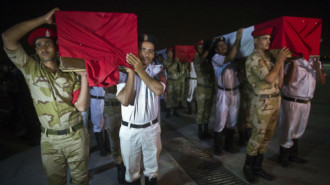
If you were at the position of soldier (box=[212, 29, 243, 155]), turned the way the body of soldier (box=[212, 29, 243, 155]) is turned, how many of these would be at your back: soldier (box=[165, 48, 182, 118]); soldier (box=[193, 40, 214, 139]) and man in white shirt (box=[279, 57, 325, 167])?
2

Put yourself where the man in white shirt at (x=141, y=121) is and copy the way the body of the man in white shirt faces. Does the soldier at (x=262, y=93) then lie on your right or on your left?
on your left

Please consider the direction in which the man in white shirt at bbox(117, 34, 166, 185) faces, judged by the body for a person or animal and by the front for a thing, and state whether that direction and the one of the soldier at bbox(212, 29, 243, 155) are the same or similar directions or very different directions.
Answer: same or similar directions

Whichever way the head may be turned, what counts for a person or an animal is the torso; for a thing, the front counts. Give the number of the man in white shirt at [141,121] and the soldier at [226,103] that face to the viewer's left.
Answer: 0

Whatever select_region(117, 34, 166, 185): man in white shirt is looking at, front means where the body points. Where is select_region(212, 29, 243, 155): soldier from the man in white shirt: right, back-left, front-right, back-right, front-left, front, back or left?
back-left

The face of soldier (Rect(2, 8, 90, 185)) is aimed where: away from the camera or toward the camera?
toward the camera

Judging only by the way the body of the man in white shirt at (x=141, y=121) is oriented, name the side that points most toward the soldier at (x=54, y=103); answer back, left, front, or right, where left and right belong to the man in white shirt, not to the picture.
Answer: right

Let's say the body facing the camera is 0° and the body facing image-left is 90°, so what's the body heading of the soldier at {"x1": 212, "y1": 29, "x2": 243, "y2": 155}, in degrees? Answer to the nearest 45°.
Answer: approximately 315°

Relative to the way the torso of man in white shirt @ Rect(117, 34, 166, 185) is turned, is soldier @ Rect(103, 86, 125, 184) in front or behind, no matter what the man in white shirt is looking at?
behind

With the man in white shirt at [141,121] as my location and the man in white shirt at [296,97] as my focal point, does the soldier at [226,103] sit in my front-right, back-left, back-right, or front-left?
front-left

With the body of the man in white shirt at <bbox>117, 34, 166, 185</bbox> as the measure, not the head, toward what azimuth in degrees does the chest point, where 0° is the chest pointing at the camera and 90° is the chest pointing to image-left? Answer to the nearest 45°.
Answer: approximately 0°
